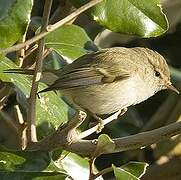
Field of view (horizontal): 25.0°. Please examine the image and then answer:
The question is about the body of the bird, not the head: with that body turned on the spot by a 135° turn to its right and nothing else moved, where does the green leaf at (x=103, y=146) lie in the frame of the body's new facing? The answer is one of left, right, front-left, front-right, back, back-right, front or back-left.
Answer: front-left

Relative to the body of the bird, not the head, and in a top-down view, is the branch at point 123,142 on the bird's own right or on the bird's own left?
on the bird's own right

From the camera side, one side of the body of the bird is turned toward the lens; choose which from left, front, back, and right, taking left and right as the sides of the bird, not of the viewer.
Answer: right

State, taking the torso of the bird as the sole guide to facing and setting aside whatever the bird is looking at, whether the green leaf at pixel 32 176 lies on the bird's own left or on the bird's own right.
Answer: on the bird's own right
